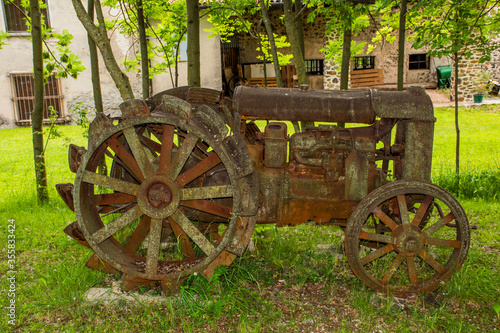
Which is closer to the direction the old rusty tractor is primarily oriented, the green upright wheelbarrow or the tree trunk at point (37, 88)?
the green upright wheelbarrow

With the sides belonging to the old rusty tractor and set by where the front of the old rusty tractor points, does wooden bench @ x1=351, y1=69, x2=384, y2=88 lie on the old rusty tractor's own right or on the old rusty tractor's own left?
on the old rusty tractor's own left

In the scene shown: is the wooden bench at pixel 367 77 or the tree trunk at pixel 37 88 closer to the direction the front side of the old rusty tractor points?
the wooden bench

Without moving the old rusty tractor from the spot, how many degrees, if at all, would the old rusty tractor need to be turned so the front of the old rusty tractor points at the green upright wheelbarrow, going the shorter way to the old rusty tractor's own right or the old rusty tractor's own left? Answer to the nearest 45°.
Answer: approximately 45° to the old rusty tractor's own left

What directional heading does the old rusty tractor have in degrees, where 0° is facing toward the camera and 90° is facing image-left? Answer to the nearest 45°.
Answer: approximately 270°

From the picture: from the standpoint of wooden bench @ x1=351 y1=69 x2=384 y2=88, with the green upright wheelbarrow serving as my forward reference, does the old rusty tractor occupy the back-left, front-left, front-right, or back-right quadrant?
back-right

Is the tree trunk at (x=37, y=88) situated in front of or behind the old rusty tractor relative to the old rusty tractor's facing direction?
behind
